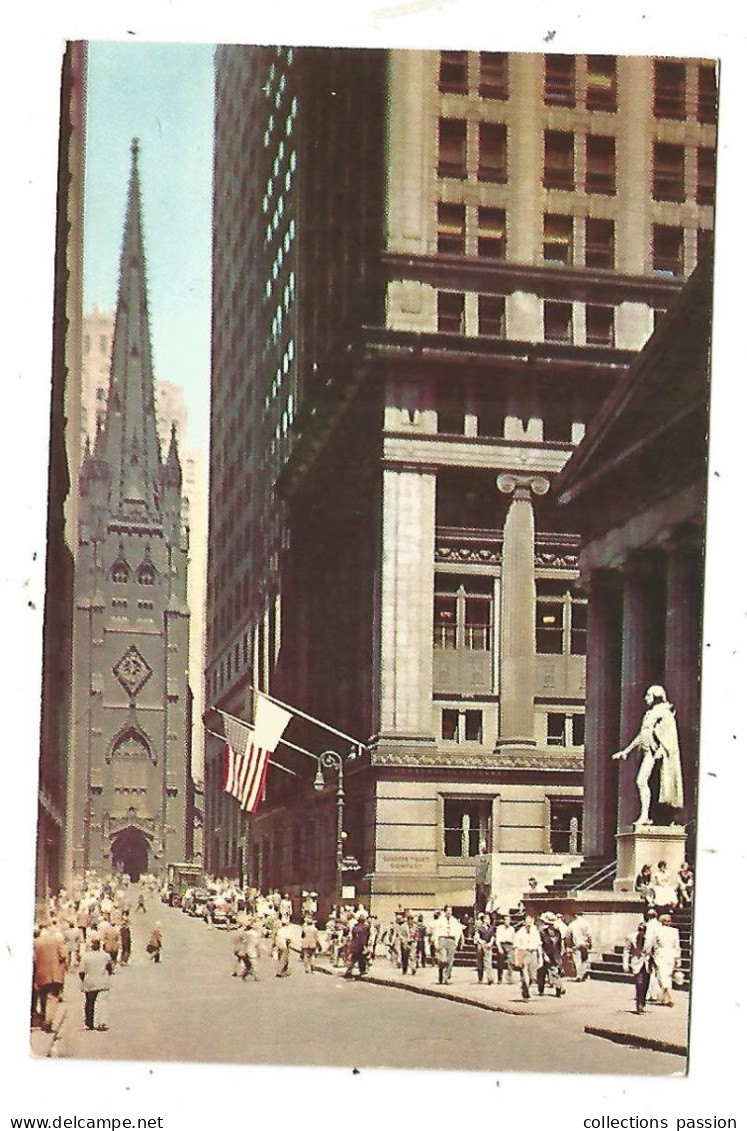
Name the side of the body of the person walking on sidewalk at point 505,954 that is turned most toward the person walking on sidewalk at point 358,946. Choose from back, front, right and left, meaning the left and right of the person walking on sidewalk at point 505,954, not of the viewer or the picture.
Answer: right

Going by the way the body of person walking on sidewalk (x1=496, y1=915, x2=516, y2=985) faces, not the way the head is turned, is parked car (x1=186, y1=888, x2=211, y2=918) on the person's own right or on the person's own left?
on the person's own right

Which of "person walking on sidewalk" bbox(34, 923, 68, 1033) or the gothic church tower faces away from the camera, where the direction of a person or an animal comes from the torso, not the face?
the person walking on sidewalk

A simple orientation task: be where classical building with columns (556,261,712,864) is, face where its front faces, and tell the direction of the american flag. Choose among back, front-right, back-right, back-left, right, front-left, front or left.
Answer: front-right

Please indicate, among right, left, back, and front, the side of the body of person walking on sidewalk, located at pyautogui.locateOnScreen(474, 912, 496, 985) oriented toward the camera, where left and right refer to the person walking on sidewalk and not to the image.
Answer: front

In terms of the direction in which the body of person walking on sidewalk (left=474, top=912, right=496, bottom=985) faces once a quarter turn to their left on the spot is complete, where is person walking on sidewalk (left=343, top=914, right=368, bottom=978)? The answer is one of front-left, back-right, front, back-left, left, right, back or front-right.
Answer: back

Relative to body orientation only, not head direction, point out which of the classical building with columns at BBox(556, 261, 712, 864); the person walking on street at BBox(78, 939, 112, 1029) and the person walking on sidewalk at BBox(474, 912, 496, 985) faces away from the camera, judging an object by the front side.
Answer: the person walking on street at BBox(78, 939, 112, 1029)

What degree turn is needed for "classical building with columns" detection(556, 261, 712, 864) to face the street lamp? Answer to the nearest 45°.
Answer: approximately 45° to its right

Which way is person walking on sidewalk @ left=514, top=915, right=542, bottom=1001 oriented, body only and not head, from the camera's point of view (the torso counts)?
toward the camera

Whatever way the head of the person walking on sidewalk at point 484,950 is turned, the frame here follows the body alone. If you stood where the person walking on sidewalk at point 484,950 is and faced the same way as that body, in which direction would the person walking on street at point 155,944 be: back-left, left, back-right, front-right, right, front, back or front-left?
right
